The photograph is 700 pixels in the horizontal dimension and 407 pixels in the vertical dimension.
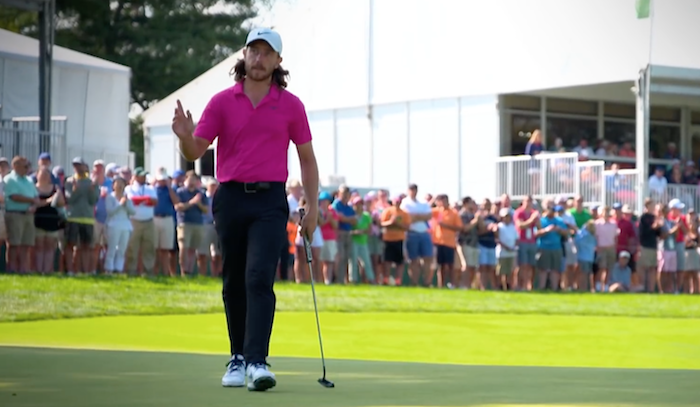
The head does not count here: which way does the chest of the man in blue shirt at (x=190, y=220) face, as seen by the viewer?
toward the camera

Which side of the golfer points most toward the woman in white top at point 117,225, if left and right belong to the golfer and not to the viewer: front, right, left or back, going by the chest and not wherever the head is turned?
back

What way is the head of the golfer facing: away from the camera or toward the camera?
toward the camera

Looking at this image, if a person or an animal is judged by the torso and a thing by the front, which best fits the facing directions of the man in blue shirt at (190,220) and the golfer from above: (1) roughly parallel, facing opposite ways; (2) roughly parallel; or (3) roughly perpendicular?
roughly parallel

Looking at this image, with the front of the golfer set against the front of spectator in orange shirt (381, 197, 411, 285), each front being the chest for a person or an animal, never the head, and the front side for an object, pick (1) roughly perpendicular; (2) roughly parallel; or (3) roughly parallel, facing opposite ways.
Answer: roughly parallel

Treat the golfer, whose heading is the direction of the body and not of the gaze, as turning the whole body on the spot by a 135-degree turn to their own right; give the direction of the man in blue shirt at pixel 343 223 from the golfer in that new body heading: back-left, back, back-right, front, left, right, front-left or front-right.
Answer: front-right

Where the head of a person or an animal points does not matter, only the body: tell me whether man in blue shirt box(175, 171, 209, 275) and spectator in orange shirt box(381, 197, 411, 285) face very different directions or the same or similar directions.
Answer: same or similar directions

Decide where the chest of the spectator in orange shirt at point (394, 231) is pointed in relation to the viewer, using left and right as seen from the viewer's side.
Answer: facing the viewer

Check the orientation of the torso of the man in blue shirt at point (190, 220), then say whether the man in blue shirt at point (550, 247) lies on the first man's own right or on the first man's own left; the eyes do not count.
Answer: on the first man's own left
